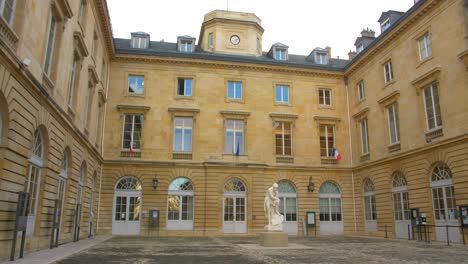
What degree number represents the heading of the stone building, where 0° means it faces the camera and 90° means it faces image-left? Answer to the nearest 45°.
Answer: approximately 0°

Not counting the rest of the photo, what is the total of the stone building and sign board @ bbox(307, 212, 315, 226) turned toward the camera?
2

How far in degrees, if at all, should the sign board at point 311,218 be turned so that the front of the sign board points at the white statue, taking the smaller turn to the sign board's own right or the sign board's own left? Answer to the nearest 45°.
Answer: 0° — it already faces it

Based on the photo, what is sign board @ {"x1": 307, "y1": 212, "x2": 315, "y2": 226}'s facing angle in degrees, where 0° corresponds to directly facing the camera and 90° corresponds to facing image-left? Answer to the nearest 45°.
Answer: approximately 0°
